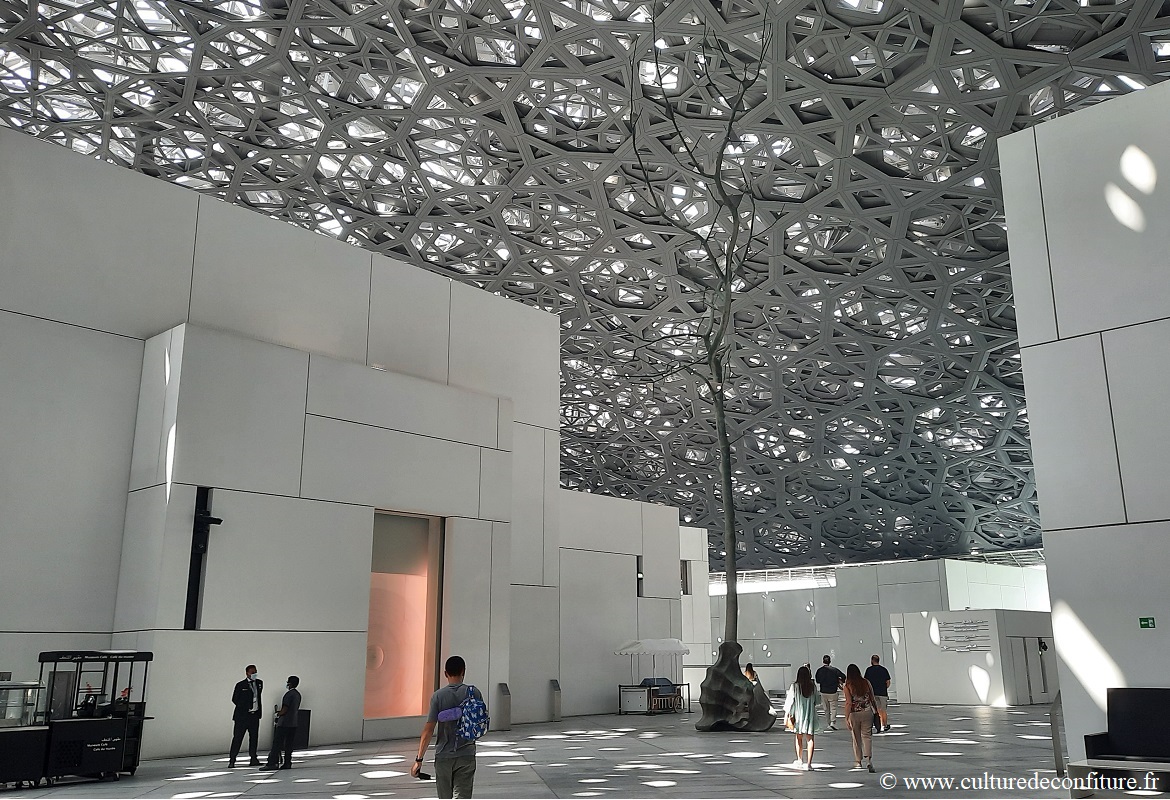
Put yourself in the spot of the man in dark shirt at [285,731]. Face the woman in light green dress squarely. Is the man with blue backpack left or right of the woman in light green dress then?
right

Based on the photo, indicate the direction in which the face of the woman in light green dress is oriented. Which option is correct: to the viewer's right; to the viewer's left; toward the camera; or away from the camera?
away from the camera

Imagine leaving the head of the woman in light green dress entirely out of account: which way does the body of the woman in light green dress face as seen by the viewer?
away from the camera

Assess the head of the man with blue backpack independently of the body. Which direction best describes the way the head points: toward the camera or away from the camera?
away from the camera

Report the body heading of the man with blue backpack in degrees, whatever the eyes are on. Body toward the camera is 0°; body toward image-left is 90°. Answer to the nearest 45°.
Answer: approximately 180°

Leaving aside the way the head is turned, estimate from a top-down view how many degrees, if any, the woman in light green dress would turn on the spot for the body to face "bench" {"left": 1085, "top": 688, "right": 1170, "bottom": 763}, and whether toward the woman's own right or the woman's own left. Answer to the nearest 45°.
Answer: approximately 135° to the woman's own right

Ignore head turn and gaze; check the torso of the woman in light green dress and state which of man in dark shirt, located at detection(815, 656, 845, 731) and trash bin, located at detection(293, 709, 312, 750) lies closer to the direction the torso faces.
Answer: the man in dark shirt
